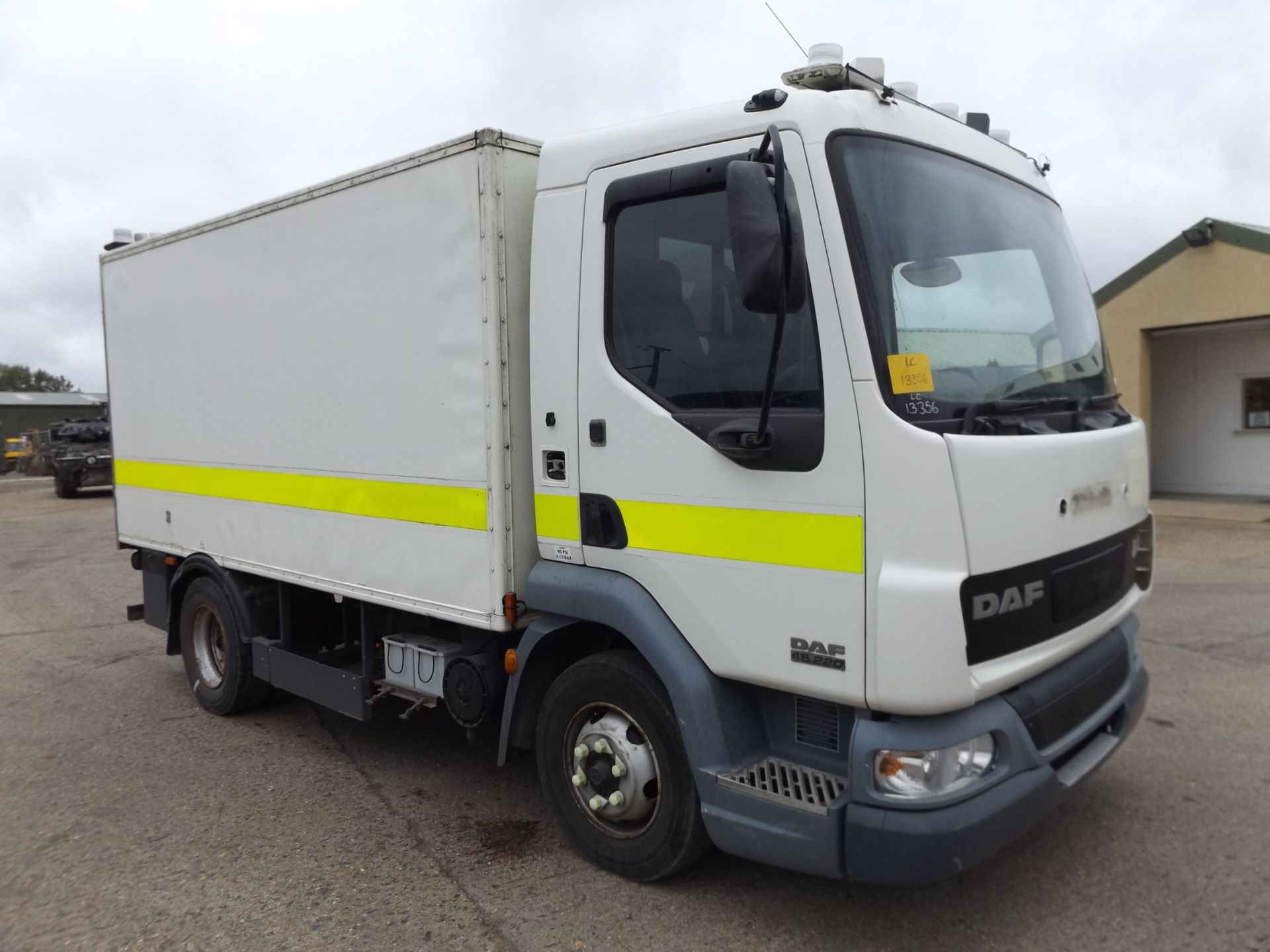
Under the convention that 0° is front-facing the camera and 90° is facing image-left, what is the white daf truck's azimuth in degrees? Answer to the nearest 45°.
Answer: approximately 315°

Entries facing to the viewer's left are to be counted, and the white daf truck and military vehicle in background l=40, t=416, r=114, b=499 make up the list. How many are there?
0

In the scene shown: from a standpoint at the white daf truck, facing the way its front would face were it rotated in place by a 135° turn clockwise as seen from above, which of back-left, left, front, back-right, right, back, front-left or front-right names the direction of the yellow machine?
front-right

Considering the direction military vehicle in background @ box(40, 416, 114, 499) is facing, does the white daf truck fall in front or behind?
in front

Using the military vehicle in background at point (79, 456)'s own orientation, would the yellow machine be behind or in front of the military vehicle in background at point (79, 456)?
behind

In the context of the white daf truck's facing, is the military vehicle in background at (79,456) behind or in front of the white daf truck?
behind
